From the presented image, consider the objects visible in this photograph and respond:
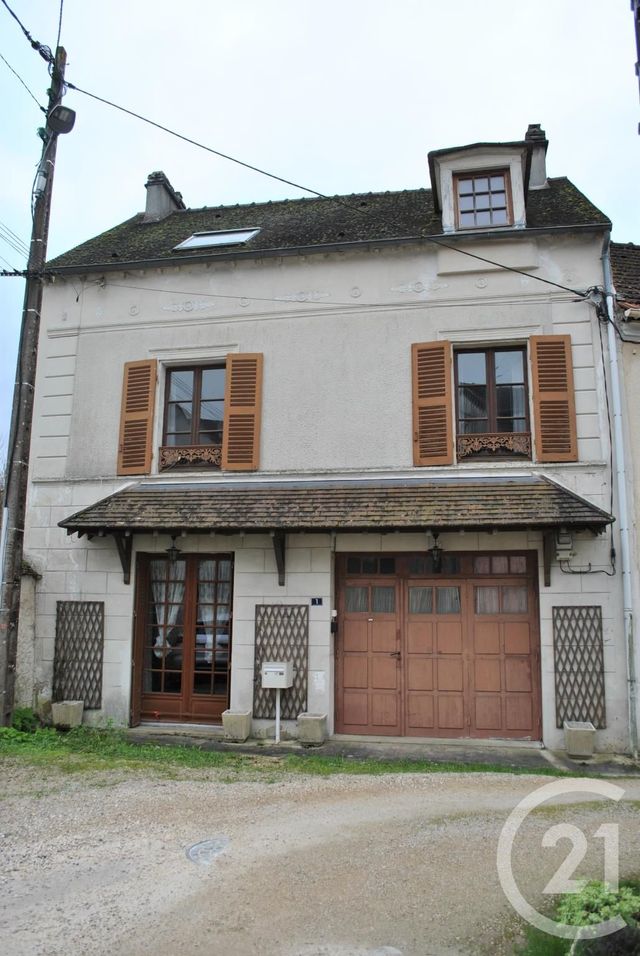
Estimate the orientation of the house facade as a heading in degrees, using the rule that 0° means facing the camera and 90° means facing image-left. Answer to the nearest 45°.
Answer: approximately 0°
